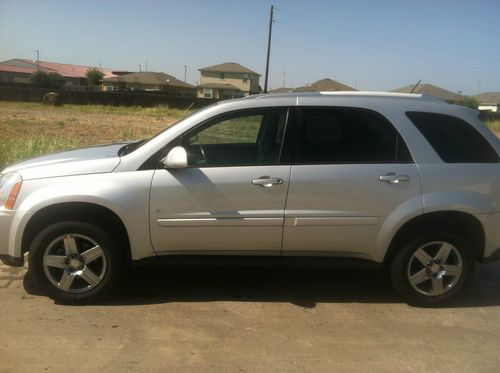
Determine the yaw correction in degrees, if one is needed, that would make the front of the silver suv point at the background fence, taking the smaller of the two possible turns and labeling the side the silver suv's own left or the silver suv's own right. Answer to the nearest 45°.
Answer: approximately 90° to the silver suv's own right

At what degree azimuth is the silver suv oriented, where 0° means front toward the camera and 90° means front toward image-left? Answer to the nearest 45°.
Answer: approximately 90°
